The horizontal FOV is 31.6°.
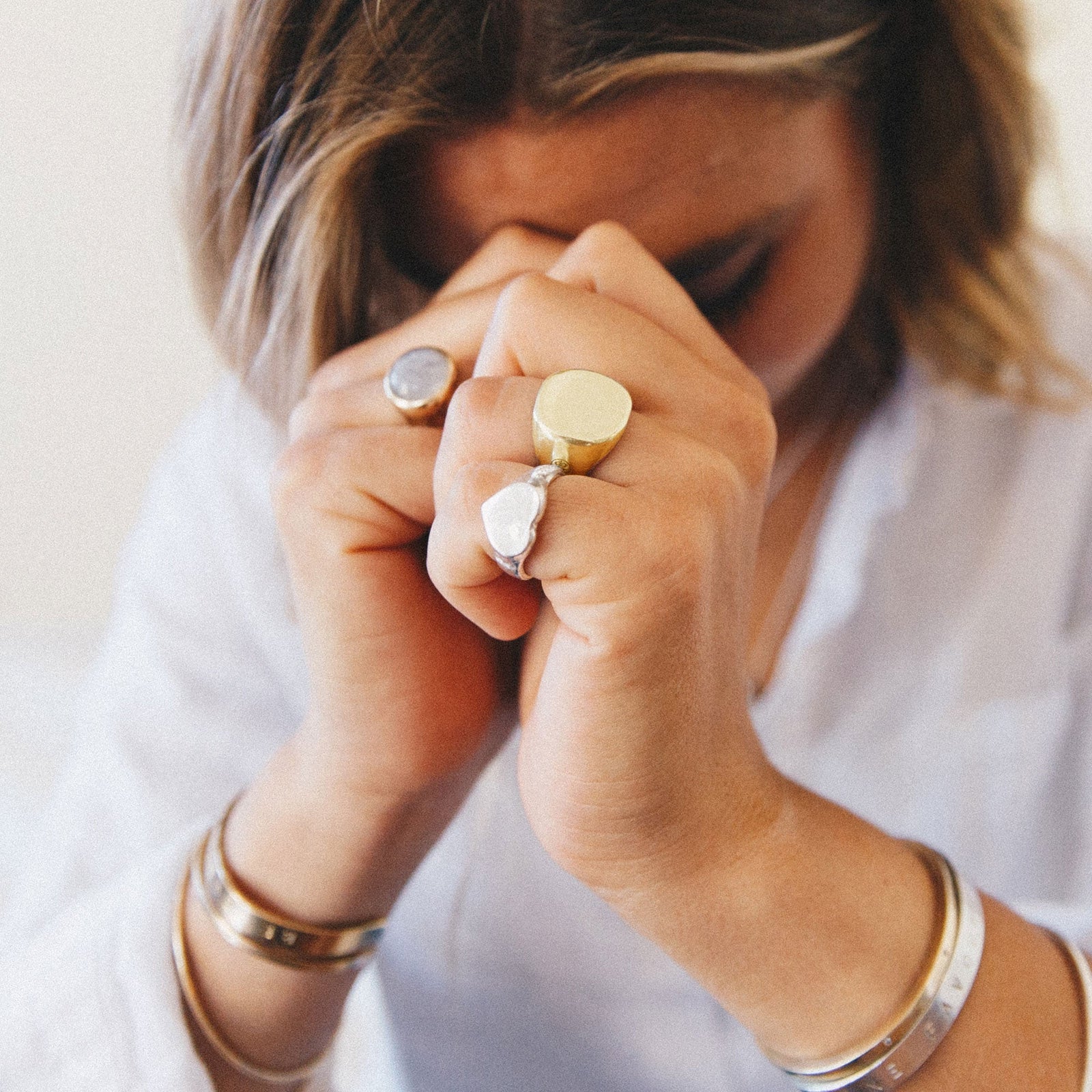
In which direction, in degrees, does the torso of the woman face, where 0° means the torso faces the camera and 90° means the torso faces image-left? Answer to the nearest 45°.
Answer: approximately 0°
